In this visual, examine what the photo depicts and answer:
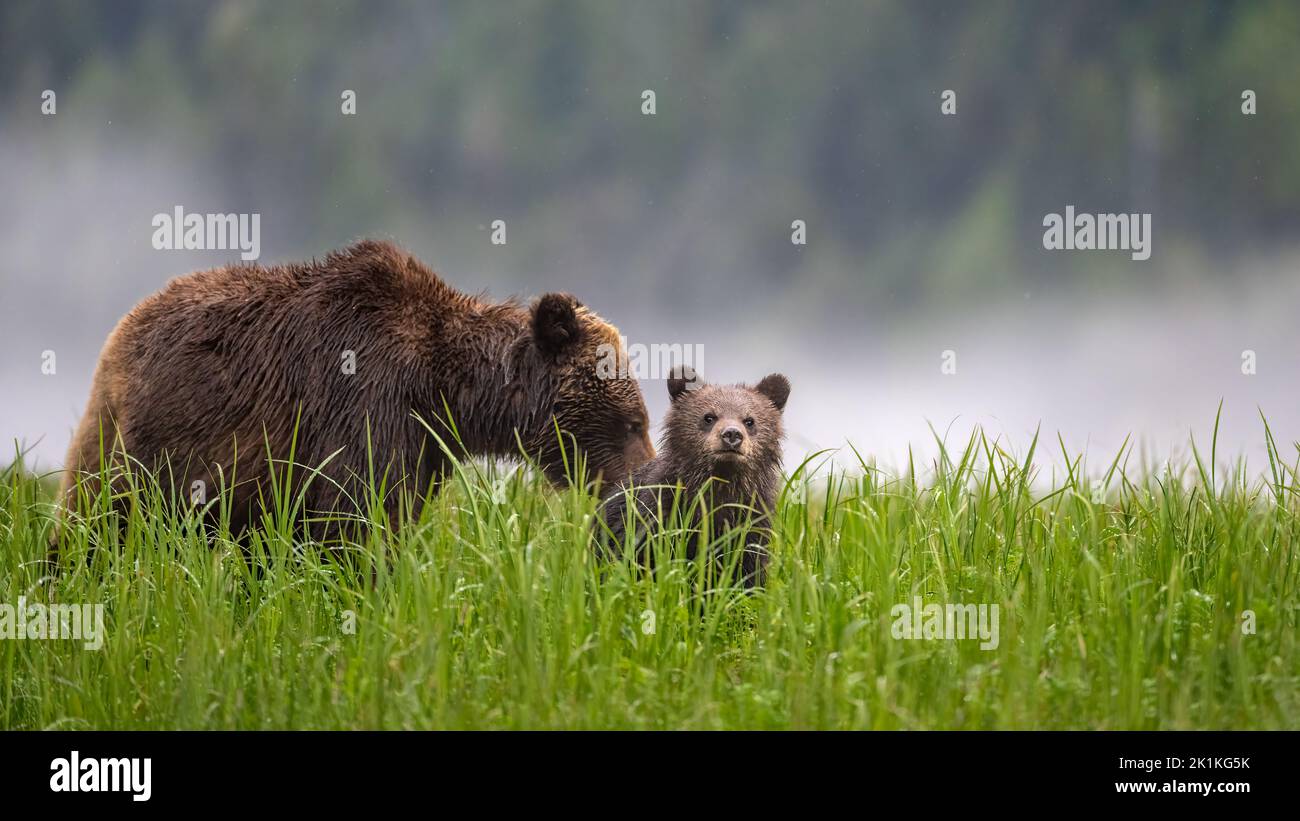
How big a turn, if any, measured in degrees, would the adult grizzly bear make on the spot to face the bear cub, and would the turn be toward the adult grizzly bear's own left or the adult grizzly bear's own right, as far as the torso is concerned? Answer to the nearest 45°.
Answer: approximately 45° to the adult grizzly bear's own right

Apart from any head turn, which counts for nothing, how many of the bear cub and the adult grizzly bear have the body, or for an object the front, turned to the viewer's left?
0

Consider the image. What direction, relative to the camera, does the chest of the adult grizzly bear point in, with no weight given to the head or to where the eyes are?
to the viewer's right
